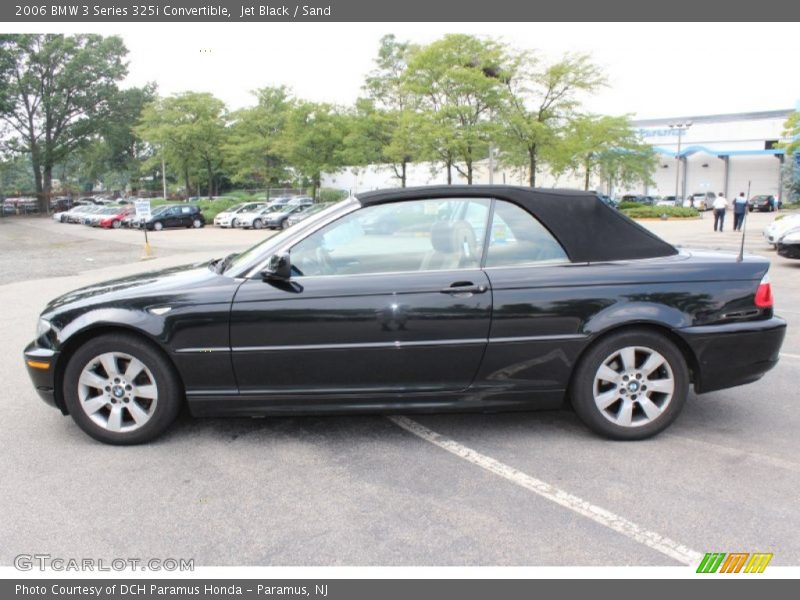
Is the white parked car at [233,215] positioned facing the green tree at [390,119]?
no

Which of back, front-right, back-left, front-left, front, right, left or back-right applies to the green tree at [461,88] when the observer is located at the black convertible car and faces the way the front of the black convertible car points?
right

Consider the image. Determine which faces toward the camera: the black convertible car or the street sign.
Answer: the street sign

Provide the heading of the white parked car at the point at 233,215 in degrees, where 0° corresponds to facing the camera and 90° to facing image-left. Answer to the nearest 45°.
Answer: approximately 45°

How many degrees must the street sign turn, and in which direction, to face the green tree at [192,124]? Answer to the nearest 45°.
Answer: approximately 180°

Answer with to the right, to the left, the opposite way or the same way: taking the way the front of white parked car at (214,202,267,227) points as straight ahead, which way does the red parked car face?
the same way

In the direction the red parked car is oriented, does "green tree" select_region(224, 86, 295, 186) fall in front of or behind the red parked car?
behind

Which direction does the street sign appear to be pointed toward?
toward the camera

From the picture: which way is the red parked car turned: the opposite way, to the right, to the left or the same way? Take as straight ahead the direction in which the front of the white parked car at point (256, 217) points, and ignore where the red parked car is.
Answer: the same way

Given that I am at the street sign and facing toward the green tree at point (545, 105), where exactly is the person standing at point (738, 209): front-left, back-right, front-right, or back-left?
front-right

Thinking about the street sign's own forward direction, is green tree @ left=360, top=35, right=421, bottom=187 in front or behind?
behind

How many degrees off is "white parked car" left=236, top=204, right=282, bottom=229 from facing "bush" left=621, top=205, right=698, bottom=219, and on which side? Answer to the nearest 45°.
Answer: approximately 135° to its left
